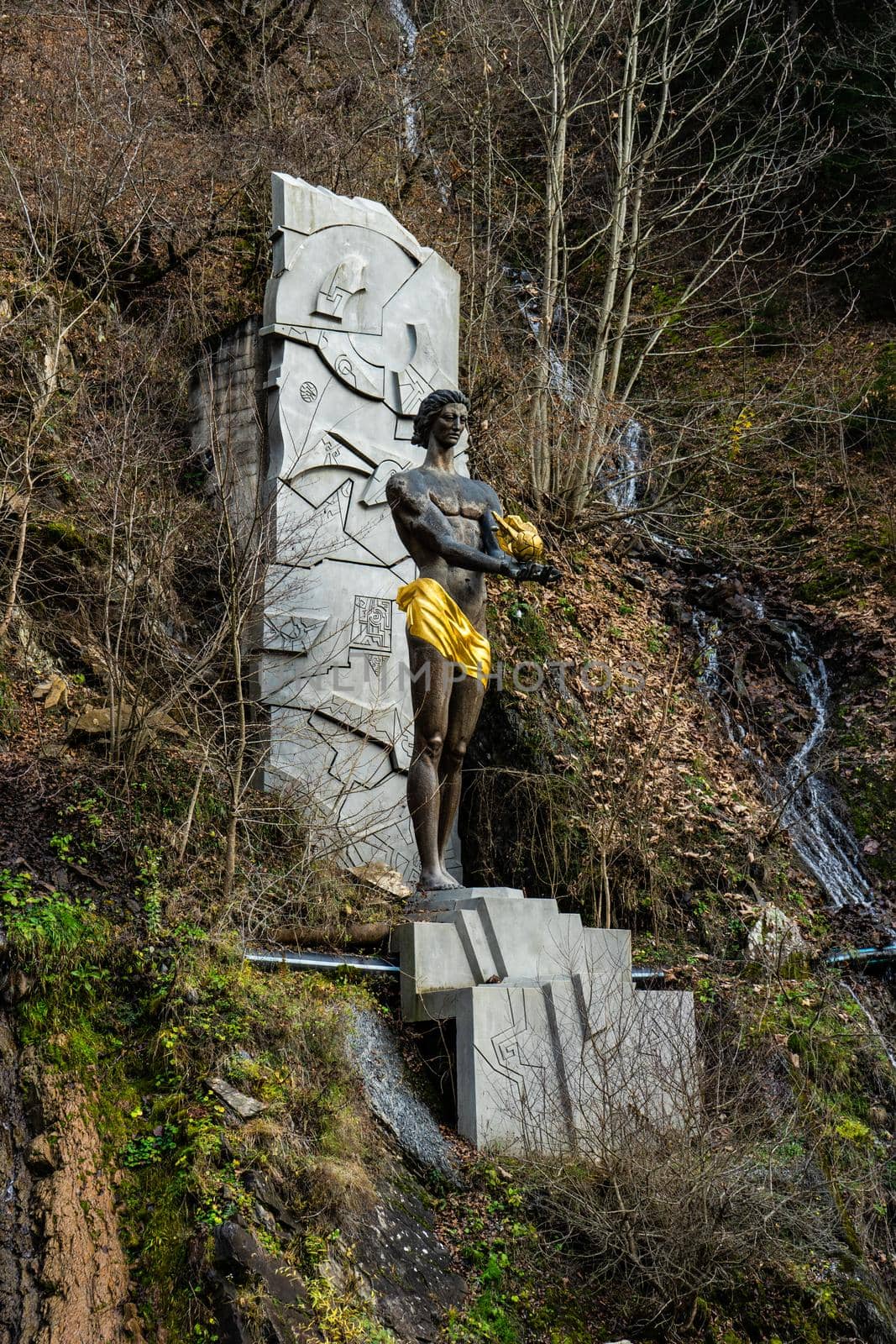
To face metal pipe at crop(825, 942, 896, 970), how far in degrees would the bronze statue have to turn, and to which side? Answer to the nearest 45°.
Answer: approximately 90° to its left

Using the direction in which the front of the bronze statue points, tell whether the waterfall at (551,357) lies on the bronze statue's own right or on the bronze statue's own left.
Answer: on the bronze statue's own left

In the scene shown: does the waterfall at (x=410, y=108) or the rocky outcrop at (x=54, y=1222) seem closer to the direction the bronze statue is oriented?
the rocky outcrop

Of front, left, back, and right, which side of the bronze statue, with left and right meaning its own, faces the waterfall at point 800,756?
left

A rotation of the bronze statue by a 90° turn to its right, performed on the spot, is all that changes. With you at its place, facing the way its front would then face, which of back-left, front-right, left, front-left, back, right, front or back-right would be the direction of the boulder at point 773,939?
back

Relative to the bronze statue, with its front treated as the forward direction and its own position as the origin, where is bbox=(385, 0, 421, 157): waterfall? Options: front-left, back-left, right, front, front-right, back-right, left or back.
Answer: back-left

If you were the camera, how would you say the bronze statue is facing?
facing the viewer and to the right of the viewer
